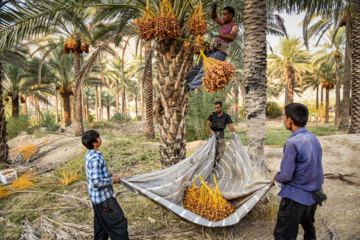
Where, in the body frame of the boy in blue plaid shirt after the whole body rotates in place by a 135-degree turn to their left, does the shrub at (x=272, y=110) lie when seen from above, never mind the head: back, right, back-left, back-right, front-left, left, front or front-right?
right

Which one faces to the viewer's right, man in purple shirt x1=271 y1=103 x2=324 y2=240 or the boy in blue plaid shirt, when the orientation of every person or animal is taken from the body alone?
the boy in blue plaid shirt

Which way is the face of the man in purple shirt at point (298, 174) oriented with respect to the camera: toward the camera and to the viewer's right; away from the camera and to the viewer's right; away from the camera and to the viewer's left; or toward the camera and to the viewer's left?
away from the camera and to the viewer's left

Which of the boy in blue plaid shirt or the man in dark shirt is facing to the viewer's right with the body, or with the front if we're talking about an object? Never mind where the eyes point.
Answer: the boy in blue plaid shirt

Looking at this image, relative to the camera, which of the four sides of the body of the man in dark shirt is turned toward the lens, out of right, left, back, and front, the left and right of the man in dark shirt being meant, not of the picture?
front

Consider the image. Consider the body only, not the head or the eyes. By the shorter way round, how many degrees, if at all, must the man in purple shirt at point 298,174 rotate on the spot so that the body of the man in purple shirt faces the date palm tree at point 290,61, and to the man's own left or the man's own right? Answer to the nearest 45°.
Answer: approximately 45° to the man's own right

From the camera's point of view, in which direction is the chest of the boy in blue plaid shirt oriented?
to the viewer's right

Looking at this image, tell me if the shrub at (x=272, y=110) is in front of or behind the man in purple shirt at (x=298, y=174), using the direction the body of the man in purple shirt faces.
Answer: in front

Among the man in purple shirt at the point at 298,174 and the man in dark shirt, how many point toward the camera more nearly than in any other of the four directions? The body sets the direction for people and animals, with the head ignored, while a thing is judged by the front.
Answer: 1

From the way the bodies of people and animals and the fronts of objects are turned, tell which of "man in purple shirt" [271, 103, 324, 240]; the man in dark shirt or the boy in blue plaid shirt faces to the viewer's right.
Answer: the boy in blue plaid shirt

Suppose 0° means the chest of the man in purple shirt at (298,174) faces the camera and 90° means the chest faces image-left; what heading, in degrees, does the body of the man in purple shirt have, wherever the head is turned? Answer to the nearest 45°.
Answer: approximately 135°

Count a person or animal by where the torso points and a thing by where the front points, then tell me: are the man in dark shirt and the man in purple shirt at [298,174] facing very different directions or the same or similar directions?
very different directions

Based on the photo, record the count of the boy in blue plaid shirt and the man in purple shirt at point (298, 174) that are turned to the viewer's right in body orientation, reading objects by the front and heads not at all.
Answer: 1
